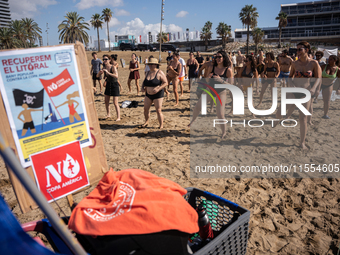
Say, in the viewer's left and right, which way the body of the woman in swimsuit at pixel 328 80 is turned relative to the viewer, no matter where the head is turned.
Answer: facing the viewer and to the left of the viewer

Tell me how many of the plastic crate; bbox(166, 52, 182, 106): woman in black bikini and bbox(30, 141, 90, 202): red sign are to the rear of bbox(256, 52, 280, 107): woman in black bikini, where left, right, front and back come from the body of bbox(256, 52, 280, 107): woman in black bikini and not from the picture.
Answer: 0

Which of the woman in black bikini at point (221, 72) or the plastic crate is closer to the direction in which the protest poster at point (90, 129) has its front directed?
the plastic crate

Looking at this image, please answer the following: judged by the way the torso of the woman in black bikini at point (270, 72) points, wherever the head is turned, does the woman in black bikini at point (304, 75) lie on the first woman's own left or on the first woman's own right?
on the first woman's own left

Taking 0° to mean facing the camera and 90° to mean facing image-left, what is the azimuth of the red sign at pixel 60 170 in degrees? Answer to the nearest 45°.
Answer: approximately 0°

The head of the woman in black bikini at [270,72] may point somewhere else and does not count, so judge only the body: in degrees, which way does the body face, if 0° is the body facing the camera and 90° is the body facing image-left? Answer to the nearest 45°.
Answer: approximately 45°

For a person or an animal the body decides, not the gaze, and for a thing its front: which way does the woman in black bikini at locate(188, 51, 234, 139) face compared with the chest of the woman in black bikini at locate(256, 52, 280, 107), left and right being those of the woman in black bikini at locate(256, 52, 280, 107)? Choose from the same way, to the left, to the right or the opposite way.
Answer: the same way

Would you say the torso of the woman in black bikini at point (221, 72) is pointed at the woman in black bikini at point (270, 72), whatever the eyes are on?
no

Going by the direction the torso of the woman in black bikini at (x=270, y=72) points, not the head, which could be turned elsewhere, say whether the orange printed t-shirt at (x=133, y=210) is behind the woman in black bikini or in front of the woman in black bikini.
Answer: in front

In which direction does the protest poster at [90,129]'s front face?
toward the camera

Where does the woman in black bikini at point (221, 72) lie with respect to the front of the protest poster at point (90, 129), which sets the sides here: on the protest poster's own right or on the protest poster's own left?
on the protest poster's own left

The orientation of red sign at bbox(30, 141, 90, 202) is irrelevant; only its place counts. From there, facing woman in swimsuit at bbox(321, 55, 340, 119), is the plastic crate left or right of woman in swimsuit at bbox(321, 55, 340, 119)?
right
